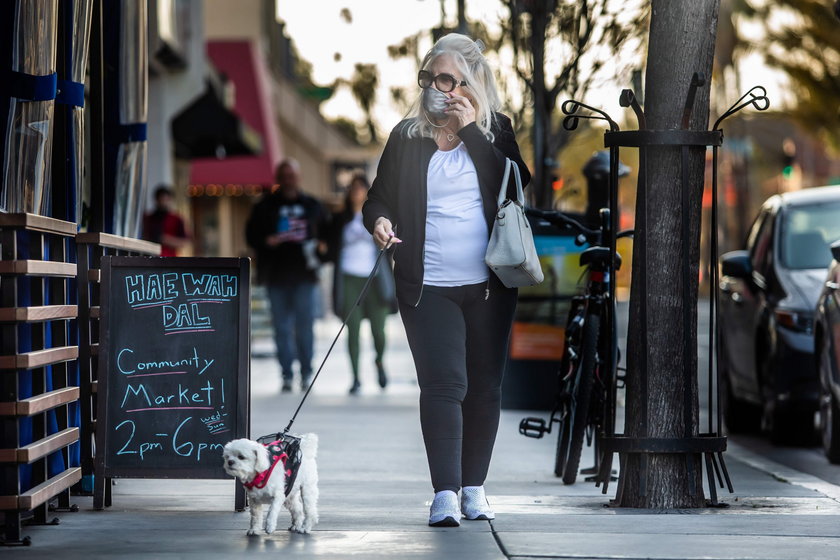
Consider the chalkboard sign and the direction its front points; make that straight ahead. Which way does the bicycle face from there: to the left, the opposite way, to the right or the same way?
the opposite way

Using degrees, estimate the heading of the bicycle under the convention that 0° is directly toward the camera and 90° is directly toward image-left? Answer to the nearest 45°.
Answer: approximately 180°

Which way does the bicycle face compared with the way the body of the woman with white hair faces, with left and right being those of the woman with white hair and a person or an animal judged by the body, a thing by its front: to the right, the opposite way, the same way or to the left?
the opposite way

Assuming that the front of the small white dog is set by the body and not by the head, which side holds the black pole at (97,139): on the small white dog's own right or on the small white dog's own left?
on the small white dog's own right

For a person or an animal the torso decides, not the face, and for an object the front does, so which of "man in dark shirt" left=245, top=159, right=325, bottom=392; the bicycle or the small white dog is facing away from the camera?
the bicycle

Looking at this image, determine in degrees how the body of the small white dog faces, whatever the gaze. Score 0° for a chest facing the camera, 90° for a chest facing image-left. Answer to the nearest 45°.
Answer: approximately 45°

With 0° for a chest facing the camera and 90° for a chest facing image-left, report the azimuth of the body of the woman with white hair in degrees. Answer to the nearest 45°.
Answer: approximately 0°

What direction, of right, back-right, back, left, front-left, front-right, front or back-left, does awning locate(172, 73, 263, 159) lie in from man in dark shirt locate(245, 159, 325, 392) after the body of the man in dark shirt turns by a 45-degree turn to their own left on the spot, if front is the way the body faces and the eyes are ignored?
back-left

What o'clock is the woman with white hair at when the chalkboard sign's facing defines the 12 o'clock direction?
The woman with white hair is roughly at 10 o'clock from the chalkboard sign.
